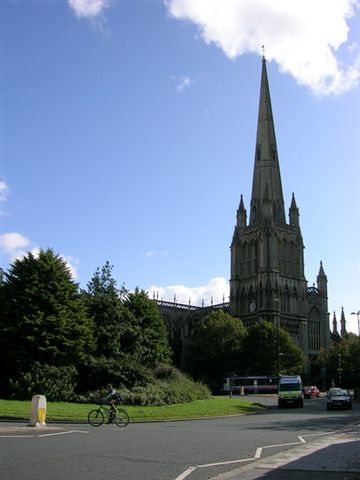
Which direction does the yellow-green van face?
toward the camera

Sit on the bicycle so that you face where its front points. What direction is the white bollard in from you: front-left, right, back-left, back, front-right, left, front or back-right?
front-left

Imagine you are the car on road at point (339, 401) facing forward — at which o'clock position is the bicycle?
The bicycle is roughly at 1 o'clock from the car on road.

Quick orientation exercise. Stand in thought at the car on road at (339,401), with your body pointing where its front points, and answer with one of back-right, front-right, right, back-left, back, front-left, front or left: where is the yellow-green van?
back-right

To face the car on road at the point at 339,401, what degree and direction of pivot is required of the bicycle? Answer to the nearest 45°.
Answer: approximately 135° to its right

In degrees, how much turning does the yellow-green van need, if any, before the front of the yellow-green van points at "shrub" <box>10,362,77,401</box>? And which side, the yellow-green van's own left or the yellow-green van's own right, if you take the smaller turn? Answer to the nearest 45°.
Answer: approximately 45° to the yellow-green van's own right

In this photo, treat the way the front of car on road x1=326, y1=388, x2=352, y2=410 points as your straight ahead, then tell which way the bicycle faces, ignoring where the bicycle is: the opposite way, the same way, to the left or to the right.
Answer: to the right

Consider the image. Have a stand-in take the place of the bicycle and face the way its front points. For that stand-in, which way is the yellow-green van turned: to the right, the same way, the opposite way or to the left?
to the left

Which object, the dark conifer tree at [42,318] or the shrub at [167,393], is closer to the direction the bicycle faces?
the dark conifer tree

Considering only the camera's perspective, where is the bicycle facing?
facing to the left of the viewer

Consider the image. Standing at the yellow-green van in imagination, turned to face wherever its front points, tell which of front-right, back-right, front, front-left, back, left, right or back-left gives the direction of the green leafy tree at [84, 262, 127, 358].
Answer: right

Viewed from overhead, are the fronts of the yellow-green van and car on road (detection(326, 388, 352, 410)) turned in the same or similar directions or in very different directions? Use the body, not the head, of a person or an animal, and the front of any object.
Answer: same or similar directions

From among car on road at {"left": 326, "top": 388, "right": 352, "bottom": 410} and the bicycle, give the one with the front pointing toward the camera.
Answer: the car on road

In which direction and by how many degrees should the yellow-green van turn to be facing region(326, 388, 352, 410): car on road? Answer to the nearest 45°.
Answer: approximately 45° to its left

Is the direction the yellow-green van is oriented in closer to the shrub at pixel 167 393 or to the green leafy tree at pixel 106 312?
the shrub

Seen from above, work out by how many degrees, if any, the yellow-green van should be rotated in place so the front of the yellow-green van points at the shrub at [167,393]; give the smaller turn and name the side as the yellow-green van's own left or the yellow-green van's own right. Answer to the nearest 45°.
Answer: approximately 45° to the yellow-green van's own right

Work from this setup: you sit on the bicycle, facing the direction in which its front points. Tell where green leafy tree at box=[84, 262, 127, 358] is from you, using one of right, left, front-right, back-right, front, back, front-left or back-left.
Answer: right

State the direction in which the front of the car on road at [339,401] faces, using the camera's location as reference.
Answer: facing the viewer
